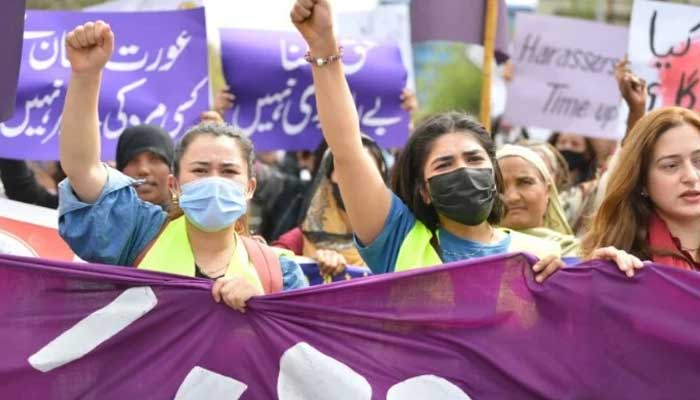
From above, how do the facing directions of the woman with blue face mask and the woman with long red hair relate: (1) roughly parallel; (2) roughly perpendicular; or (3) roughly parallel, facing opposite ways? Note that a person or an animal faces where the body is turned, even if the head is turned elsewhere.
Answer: roughly parallel

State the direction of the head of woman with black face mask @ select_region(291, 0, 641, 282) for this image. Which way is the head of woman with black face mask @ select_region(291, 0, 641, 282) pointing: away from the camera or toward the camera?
toward the camera

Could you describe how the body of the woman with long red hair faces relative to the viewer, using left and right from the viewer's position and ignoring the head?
facing the viewer and to the right of the viewer

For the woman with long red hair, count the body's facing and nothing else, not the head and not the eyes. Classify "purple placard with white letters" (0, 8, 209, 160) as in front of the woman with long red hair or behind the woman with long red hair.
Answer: behind

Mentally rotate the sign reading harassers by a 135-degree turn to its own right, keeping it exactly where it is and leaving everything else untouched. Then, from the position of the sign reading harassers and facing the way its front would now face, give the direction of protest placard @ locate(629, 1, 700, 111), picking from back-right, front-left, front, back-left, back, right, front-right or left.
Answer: back

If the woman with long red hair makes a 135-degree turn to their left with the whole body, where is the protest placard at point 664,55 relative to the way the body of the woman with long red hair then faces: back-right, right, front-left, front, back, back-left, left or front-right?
front

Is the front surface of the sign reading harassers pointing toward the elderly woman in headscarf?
yes

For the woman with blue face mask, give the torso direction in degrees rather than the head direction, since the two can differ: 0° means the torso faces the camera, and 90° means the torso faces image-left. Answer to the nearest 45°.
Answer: approximately 0°

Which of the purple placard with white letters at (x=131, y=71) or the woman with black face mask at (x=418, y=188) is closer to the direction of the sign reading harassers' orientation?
the woman with black face mask

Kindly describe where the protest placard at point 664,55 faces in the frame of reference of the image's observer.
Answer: facing the viewer

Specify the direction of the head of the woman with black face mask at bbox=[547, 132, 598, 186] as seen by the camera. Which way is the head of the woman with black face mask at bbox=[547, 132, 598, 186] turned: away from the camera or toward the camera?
toward the camera

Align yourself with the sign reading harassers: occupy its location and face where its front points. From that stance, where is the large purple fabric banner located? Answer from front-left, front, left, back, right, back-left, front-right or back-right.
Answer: front

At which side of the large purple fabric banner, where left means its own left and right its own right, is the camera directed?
front

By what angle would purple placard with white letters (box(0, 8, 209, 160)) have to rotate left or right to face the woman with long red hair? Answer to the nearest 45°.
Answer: approximately 45° to its left

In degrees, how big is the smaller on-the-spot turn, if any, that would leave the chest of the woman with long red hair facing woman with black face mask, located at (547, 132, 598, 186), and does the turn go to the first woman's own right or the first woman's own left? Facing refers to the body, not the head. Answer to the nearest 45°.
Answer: approximately 135° to the first woman's own left
